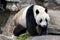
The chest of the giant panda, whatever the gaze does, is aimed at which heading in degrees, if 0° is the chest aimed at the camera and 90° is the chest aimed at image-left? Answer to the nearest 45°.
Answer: approximately 315°

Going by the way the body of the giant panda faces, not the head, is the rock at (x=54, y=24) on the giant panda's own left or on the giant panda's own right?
on the giant panda's own left
